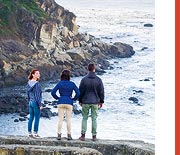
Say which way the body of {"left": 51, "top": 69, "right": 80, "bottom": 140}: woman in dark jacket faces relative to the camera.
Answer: away from the camera

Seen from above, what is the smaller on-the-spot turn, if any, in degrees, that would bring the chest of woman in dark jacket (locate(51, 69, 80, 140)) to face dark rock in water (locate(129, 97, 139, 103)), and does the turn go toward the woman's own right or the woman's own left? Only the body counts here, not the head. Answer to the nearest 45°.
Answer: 0° — they already face it

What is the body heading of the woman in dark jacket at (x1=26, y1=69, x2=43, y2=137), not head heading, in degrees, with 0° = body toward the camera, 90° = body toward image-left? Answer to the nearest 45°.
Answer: approximately 225°

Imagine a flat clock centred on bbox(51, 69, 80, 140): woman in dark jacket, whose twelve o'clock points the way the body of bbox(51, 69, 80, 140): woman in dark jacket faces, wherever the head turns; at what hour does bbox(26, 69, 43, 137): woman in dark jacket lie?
bbox(26, 69, 43, 137): woman in dark jacket is roughly at 10 o'clock from bbox(51, 69, 80, 140): woman in dark jacket.

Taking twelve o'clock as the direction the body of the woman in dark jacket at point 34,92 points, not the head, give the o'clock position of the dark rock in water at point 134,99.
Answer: The dark rock in water is roughly at 11 o'clock from the woman in dark jacket.

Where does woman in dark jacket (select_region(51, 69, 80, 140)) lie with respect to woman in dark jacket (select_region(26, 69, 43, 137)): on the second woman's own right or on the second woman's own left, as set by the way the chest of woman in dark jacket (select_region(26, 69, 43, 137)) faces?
on the second woman's own right

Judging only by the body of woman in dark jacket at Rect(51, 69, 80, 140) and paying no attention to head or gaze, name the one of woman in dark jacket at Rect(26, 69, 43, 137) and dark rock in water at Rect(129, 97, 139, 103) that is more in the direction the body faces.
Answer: the dark rock in water
